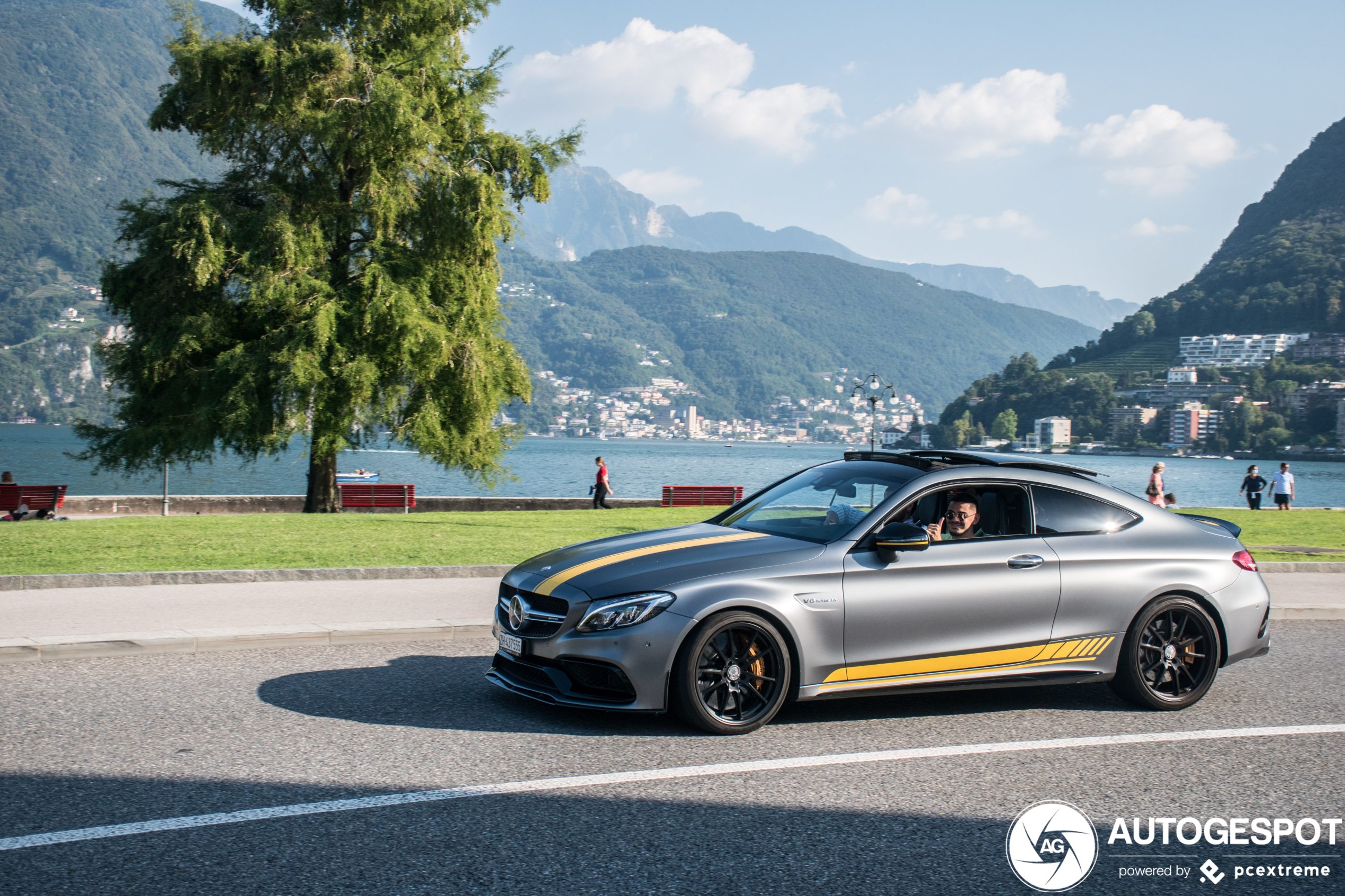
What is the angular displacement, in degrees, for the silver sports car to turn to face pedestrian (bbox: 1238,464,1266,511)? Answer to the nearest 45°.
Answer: approximately 135° to its right

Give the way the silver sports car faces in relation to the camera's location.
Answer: facing the viewer and to the left of the viewer

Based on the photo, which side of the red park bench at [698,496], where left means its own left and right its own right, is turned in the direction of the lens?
back

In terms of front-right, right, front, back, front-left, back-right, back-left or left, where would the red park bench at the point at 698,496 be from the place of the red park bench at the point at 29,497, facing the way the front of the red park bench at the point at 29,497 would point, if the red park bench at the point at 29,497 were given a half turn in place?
left

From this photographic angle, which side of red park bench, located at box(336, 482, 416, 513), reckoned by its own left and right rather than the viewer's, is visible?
back

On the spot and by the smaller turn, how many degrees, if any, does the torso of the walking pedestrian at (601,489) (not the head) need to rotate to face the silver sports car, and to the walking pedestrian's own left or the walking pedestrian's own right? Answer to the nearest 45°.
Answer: approximately 90° to the walking pedestrian's own left

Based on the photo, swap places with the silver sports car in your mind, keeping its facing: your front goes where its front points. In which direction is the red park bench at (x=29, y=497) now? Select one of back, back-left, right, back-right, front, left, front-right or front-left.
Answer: right

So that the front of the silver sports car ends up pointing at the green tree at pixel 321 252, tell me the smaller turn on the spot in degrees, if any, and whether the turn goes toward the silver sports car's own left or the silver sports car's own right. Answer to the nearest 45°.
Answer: approximately 90° to the silver sports car's own right

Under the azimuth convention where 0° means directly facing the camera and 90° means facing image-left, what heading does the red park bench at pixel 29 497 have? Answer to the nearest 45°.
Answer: approximately 180°

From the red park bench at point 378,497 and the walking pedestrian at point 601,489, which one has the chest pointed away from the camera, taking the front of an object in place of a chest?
the red park bench
